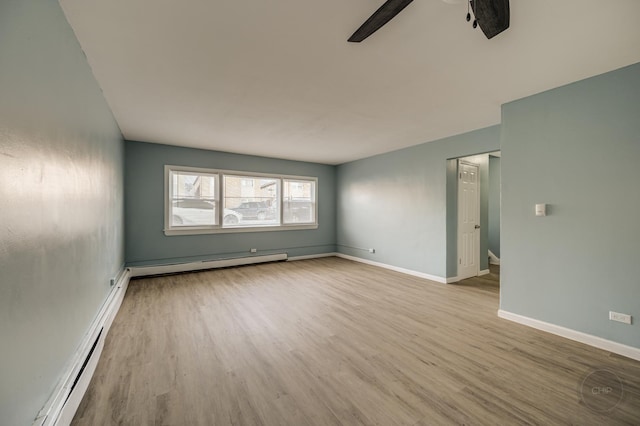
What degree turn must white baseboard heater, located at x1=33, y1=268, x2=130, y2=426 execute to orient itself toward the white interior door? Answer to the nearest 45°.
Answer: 0° — it already faces it

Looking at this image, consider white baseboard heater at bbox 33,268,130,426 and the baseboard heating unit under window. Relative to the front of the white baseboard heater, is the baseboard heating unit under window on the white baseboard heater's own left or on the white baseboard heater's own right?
on the white baseboard heater's own left

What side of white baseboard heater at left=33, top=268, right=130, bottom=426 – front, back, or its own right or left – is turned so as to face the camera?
right

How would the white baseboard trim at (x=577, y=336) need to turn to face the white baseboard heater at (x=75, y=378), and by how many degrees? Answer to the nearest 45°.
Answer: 0° — it already faces it

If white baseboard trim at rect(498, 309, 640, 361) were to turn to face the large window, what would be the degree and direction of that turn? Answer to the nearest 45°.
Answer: approximately 45° to its right

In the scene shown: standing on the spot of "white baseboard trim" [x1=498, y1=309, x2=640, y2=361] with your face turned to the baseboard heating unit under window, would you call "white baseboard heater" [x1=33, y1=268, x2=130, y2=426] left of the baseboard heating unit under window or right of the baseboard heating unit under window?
left

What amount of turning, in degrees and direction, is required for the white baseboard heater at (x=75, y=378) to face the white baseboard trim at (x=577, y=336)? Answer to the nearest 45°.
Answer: approximately 45° to its right

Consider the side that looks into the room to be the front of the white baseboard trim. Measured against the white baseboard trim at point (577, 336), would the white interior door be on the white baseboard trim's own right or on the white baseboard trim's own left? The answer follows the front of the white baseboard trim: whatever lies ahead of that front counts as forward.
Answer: on the white baseboard trim's own right
